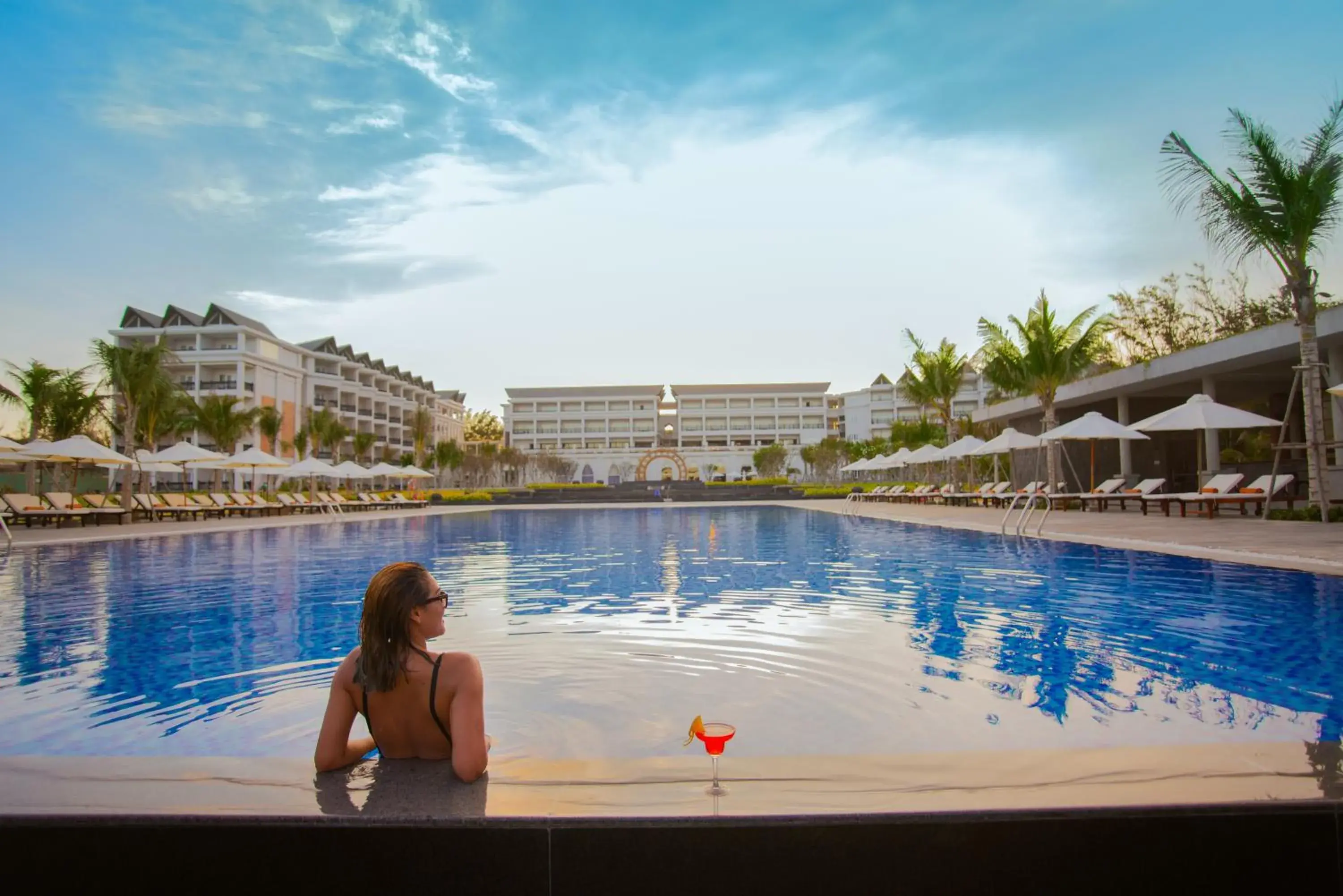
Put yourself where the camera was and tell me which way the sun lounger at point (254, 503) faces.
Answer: facing to the right of the viewer

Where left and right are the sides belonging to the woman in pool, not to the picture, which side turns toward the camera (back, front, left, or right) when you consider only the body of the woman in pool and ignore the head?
back

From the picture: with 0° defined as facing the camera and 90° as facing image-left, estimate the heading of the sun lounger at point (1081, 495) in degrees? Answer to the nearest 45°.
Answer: approximately 90°

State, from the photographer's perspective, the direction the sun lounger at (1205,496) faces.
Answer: facing to the left of the viewer

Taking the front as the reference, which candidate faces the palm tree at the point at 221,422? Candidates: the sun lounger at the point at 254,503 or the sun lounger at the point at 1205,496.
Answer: the sun lounger at the point at 1205,496

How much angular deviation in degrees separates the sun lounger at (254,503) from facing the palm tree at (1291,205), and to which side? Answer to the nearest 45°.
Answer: approximately 45° to its right

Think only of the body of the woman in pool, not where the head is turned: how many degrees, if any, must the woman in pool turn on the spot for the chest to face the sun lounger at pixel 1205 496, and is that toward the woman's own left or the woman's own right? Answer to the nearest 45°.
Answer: approximately 45° to the woman's own right

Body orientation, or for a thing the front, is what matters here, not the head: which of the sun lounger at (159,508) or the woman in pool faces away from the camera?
the woman in pool

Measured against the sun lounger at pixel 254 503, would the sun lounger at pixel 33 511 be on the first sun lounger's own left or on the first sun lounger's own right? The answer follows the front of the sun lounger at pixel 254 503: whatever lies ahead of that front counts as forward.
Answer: on the first sun lounger's own right

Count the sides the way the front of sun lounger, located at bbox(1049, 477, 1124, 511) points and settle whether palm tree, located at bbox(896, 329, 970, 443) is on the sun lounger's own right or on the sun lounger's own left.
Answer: on the sun lounger's own right

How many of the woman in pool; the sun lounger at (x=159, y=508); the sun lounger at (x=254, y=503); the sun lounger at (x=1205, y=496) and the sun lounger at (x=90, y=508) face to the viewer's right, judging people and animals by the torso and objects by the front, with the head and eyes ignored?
3

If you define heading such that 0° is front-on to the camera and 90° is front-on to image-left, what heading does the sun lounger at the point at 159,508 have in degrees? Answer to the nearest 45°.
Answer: approximately 270°

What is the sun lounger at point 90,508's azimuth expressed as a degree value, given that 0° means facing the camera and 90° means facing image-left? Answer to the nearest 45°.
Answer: approximately 270°

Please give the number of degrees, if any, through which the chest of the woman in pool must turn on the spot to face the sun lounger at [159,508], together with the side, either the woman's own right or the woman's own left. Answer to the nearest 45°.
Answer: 0° — they already face it
